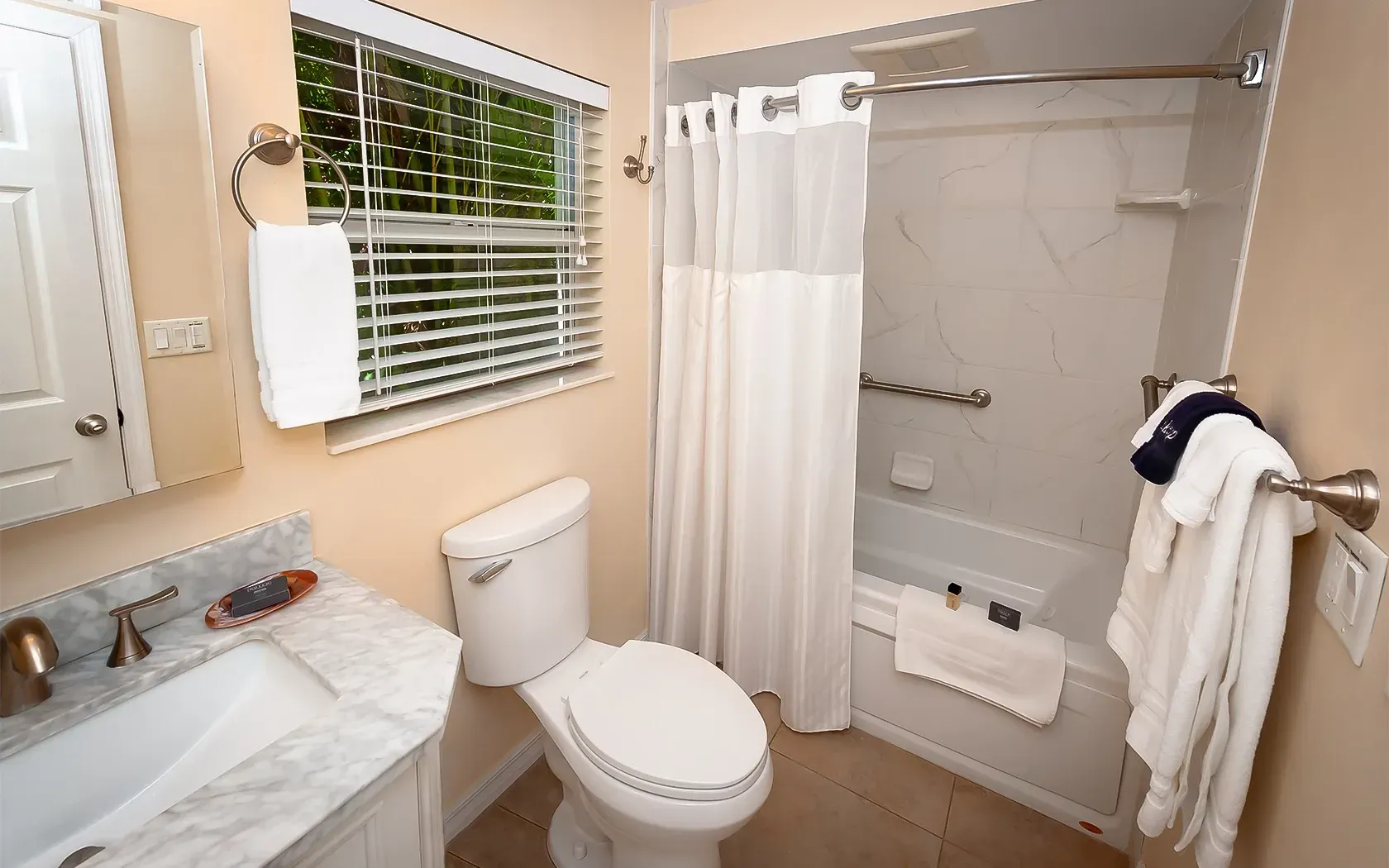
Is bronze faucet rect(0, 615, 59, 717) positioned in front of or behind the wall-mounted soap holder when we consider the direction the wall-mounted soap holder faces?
in front

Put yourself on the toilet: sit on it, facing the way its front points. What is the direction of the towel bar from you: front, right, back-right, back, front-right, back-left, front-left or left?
front-left

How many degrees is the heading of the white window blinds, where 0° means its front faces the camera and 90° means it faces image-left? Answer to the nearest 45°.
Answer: approximately 315°

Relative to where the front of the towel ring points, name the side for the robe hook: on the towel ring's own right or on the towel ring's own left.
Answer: on the towel ring's own left

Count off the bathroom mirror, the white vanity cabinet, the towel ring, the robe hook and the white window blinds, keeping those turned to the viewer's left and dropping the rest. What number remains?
0

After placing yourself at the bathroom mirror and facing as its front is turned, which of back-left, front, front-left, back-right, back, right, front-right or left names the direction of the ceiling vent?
front-left

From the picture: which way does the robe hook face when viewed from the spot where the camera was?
facing the viewer and to the right of the viewer

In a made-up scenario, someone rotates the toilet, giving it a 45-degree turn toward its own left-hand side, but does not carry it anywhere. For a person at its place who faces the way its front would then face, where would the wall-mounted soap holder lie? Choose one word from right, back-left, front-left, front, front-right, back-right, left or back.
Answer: front-left

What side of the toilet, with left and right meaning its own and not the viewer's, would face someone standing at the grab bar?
left

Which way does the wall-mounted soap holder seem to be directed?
toward the camera

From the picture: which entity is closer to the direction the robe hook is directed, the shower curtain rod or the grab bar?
the shower curtain rod

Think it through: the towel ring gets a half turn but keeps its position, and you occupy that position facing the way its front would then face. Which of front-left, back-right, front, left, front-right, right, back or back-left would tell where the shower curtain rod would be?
back-right
